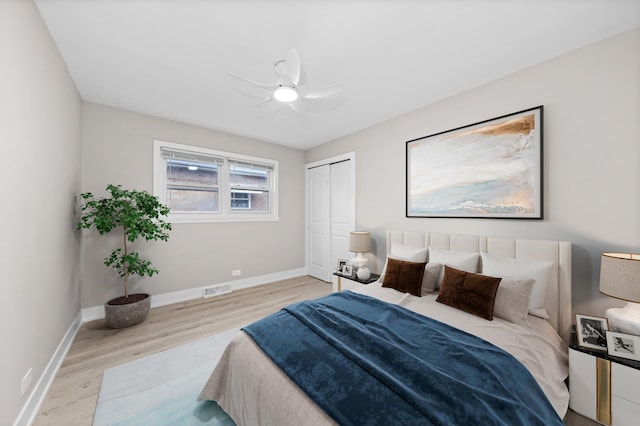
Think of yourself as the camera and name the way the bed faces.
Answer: facing the viewer and to the left of the viewer

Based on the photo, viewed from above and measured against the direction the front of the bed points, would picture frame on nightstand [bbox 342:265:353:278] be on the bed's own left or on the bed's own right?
on the bed's own right

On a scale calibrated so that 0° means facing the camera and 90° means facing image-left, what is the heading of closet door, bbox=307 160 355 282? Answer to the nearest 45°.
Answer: approximately 45°

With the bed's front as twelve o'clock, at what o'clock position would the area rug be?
The area rug is roughly at 1 o'clock from the bed.

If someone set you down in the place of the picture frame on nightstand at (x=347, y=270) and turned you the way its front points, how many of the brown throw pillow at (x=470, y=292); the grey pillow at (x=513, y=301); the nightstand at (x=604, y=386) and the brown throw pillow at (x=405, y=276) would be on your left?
4

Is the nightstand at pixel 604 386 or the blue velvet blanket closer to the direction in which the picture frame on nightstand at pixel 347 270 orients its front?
the blue velvet blanket

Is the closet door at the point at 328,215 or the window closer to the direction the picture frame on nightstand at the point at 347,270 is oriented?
the window

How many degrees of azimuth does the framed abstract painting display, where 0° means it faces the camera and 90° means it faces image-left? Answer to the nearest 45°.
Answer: approximately 45°

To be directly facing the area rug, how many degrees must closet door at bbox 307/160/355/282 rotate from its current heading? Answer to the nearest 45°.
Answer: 0° — it already faces it

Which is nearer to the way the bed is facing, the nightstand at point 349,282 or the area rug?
the area rug

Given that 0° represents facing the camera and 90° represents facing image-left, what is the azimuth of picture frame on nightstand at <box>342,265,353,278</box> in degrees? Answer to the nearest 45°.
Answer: approximately 45°

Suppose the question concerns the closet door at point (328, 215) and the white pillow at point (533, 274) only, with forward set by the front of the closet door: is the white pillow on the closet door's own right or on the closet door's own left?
on the closet door's own left

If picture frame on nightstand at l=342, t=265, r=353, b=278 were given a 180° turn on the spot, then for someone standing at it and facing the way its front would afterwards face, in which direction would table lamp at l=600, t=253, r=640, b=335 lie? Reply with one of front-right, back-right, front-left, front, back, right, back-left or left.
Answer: right

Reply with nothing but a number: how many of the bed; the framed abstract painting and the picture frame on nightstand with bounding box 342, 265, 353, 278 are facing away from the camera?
0

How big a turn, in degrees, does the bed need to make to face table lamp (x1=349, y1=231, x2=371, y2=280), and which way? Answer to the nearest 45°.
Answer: approximately 90° to its right

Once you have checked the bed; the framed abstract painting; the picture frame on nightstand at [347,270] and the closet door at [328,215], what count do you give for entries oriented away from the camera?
0
